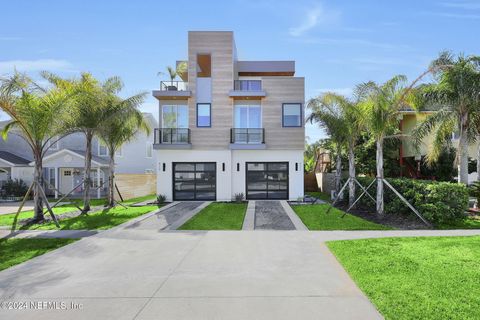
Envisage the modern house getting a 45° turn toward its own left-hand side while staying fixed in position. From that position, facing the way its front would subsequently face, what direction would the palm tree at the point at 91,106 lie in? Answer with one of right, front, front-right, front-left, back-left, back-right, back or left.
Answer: right

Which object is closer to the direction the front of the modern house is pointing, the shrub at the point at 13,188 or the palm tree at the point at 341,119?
the palm tree

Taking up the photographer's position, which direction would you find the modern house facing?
facing the viewer

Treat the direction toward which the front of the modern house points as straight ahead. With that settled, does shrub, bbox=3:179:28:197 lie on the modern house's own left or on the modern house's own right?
on the modern house's own right

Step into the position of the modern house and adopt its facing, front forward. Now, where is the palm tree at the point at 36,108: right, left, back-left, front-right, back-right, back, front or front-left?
front-right

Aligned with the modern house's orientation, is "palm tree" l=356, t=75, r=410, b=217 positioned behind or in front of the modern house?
in front

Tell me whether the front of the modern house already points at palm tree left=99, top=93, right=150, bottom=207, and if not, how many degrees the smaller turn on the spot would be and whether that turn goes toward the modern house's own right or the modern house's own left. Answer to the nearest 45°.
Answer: approximately 45° to the modern house's own right

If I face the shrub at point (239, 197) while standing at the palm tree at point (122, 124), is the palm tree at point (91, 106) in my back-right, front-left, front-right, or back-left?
back-right

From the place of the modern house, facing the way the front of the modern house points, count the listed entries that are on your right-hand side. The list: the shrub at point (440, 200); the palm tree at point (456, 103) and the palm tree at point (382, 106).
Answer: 0

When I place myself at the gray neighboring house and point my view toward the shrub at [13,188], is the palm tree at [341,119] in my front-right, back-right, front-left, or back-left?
back-left
